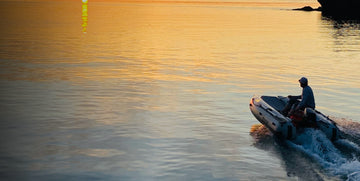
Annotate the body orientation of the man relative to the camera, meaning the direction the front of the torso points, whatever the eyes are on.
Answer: to the viewer's left

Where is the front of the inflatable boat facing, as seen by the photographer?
facing away from the viewer and to the left of the viewer
